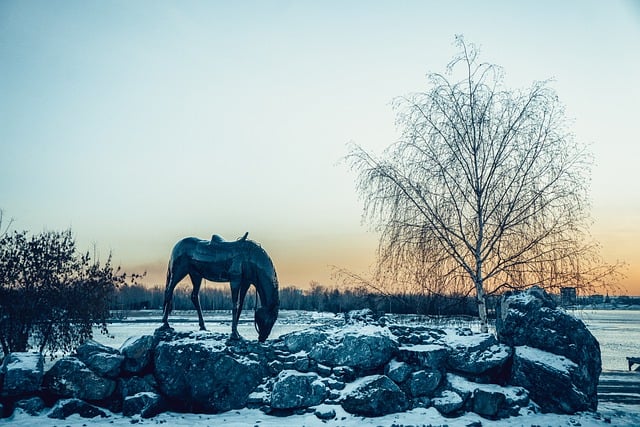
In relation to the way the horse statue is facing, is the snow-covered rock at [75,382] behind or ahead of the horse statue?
behind

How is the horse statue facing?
to the viewer's right

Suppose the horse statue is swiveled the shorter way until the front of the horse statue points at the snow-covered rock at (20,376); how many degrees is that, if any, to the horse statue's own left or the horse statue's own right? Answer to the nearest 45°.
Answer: approximately 180°

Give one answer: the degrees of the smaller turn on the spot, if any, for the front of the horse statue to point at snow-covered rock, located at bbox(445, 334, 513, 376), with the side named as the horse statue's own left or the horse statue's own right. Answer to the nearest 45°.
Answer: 0° — it already faces it

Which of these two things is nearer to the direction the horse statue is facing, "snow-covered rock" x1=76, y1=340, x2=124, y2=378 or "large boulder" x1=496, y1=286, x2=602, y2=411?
the large boulder
